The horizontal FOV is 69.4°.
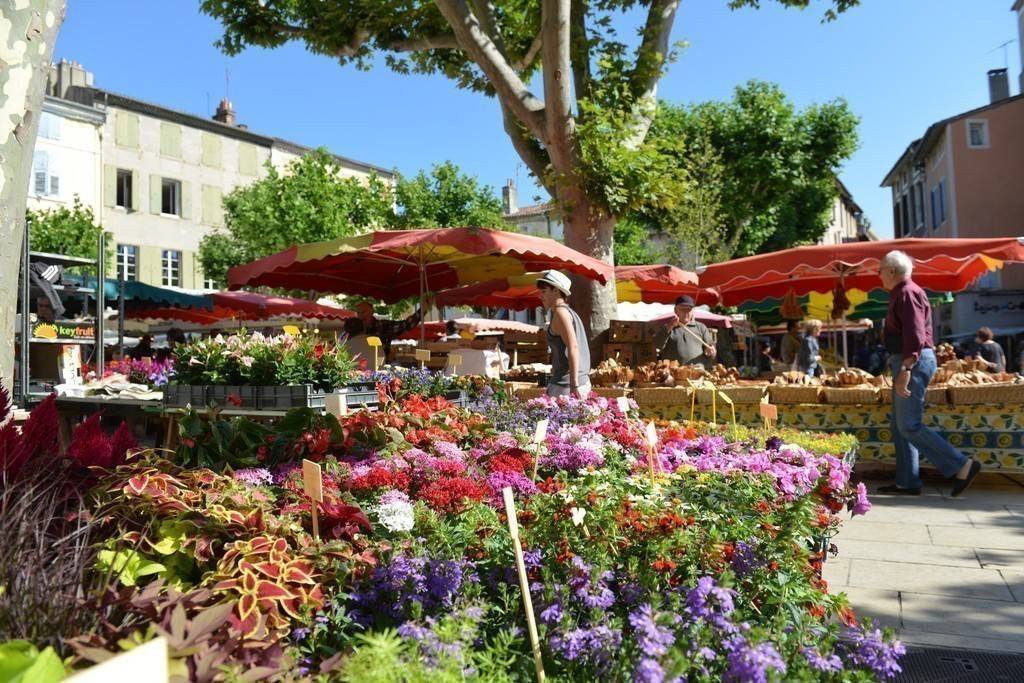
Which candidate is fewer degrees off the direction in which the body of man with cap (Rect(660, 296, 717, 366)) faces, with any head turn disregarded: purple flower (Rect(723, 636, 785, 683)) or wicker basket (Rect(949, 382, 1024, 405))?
the purple flower

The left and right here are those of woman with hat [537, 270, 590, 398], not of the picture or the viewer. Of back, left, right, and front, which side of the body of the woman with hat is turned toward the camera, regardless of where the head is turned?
left

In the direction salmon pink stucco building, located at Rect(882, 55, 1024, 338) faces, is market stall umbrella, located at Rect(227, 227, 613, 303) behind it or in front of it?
in front

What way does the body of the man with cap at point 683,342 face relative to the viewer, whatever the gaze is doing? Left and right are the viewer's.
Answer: facing the viewer

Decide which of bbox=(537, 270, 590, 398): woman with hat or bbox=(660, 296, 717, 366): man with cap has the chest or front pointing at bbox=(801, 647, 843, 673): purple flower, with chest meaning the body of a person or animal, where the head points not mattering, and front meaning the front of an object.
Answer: bbox=(660, 296, 717, 366): man with cap

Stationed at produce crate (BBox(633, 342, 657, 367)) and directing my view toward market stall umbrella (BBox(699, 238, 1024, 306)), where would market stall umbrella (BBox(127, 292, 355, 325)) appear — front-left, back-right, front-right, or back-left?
back-left

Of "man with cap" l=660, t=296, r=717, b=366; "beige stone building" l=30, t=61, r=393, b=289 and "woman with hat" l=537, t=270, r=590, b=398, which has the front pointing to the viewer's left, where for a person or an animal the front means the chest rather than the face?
"woman with hat" l=537, t=270, r=590, b=398

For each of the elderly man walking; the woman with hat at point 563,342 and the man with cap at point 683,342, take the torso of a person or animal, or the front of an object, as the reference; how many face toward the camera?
1

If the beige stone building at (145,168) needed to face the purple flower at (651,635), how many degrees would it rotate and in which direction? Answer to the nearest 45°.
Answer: approximately 45° to its right

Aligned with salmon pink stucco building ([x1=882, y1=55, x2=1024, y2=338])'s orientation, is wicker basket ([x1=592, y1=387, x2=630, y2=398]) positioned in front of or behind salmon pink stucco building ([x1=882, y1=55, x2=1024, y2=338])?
in front

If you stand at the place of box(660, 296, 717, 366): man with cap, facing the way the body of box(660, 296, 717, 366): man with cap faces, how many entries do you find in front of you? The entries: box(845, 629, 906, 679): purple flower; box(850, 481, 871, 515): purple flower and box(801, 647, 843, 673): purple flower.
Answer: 3
